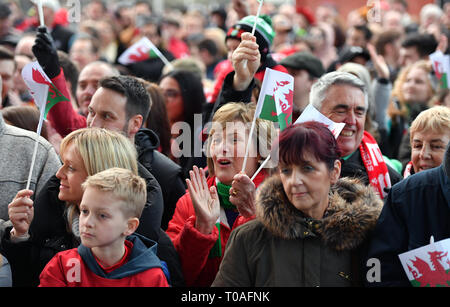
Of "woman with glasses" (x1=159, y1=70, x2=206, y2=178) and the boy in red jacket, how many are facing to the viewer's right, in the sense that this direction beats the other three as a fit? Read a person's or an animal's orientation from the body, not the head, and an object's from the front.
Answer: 0

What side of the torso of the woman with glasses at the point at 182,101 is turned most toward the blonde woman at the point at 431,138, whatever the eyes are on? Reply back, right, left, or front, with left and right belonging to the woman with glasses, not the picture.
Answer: left

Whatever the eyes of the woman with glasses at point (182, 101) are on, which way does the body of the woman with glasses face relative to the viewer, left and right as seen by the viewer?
facing the viewer and to the left of the viewer

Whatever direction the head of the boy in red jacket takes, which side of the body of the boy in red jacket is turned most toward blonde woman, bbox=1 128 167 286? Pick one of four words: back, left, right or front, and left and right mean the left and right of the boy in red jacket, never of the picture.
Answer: back

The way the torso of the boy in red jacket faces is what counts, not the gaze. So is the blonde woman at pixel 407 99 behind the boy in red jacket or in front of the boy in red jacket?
behind

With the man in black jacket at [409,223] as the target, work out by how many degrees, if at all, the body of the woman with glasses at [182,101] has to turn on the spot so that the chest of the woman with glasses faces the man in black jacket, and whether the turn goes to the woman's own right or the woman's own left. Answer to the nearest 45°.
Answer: approximately 45° to the woman's own left

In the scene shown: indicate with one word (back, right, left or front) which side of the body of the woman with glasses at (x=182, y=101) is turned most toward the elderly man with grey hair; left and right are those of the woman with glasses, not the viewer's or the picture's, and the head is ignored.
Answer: left

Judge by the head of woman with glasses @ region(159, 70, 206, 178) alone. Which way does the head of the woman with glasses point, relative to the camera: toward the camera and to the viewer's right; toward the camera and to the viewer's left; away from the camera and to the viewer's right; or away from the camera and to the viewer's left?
toward the camera and to the viewer's left
